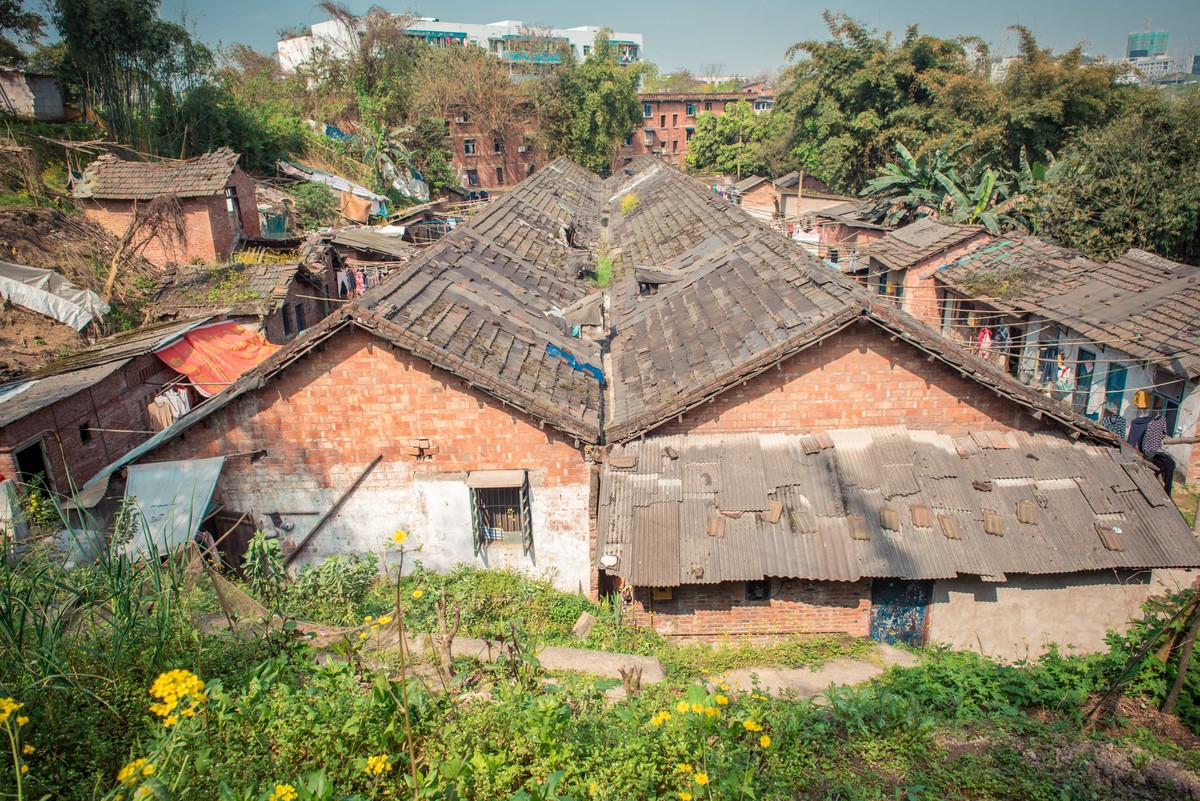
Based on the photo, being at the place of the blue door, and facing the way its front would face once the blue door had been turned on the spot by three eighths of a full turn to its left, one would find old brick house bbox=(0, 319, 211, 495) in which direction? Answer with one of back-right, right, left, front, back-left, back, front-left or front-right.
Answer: back-left

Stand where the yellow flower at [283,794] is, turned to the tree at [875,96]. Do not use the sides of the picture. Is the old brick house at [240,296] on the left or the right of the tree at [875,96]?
left

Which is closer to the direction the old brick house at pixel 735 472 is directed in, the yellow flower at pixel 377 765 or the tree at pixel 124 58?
the yellow flower

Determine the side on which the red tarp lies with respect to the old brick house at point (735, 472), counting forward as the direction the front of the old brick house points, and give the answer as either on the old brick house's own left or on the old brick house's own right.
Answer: on the old brick house's own right

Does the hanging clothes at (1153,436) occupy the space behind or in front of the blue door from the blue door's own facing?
behind

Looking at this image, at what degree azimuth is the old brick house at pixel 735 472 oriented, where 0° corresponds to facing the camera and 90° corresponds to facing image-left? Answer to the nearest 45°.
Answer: approximately 0°

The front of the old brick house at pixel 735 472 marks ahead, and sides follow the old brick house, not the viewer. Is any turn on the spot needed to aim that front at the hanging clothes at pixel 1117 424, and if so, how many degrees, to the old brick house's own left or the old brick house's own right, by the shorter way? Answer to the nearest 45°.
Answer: approximately 135° to the old brick house's own left

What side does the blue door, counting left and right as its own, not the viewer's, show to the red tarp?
right

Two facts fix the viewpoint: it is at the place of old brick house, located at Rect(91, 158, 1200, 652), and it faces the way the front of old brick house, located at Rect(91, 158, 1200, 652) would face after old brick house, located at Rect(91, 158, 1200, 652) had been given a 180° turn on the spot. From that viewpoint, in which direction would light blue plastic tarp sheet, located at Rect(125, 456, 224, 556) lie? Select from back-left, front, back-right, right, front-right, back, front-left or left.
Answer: left

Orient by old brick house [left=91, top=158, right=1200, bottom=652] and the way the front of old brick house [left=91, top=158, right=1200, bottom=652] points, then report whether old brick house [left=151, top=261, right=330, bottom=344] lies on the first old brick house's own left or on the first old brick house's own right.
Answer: on the first old brick house's own right

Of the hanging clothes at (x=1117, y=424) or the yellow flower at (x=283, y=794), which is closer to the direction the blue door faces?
the yellow flower

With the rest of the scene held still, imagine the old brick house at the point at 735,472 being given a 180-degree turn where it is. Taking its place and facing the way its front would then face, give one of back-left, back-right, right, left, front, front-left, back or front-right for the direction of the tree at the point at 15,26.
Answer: front-left

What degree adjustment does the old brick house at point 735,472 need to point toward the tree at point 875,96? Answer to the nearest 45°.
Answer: approximately 180°

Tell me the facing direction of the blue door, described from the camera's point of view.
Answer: facing the viewer
